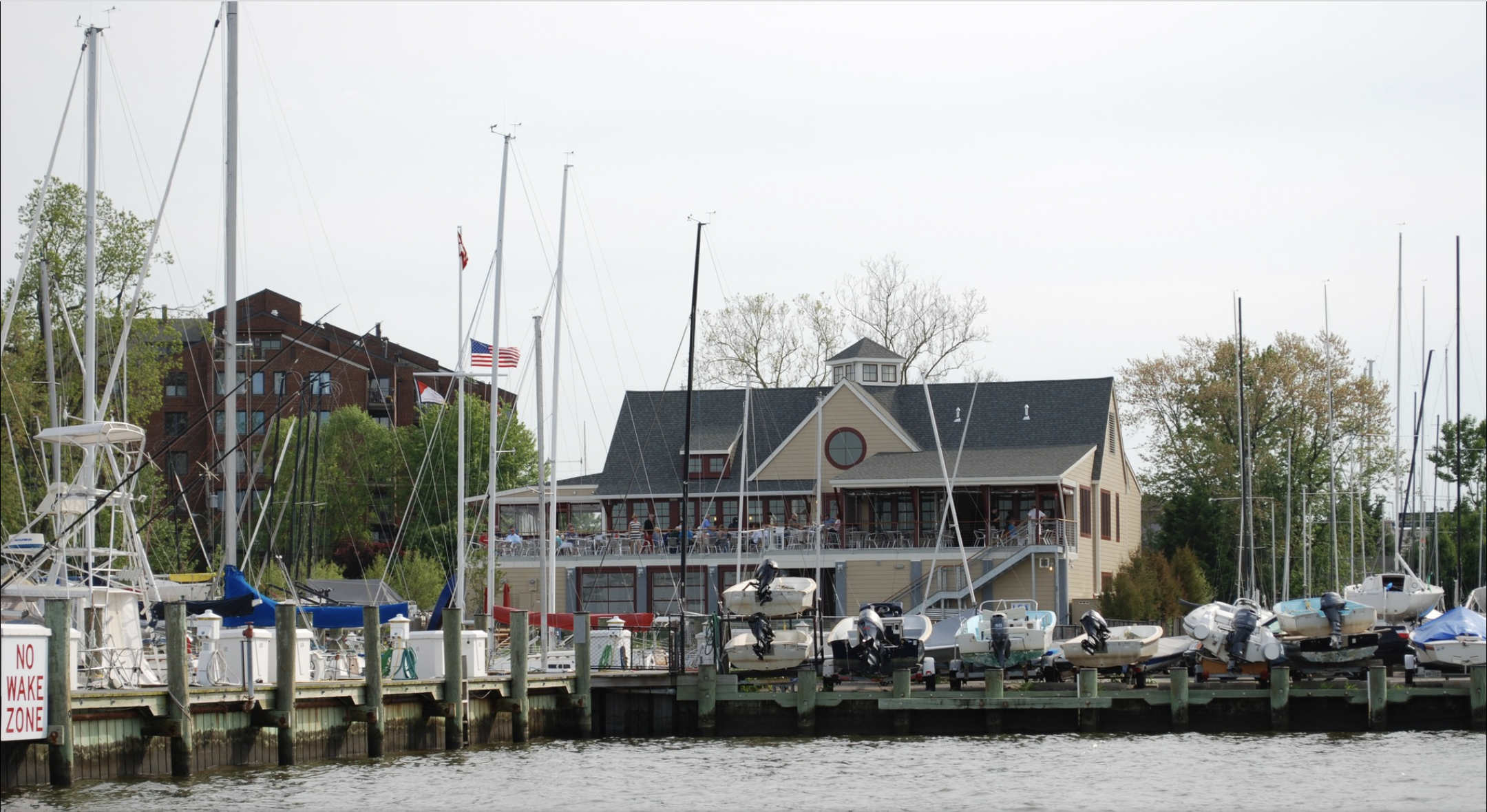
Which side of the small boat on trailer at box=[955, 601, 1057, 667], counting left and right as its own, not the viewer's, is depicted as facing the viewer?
back

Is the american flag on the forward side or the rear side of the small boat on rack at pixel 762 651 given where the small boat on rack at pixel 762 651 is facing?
on the forward side

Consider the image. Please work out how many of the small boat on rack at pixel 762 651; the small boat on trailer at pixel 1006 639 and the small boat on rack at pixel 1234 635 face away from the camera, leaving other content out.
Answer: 3

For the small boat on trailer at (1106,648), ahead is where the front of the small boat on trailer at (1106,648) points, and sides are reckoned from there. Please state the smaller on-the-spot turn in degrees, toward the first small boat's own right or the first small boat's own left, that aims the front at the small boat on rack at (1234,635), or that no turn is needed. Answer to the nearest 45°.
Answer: approximately 45° to the first small boat's own right

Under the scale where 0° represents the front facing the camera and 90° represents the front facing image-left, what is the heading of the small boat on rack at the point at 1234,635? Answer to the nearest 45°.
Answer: approximately 180°

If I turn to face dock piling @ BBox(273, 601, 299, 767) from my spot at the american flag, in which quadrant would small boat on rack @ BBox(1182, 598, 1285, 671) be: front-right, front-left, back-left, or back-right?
front-left

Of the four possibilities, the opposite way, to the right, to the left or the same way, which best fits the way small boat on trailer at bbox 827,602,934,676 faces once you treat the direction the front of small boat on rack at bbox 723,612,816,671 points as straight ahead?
the same way

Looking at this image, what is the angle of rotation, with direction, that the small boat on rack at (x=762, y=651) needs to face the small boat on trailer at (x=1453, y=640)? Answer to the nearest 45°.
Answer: approximately 90° to its right

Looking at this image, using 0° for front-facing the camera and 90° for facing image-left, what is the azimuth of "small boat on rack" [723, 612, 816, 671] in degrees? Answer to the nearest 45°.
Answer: approximately 180°

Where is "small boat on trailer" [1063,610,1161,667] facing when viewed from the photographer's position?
facing away from the viewer and to the right of the viewer

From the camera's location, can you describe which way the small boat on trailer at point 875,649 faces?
facing away from the viewer

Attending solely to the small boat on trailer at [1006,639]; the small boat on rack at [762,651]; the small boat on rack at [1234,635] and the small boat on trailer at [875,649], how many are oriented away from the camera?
4

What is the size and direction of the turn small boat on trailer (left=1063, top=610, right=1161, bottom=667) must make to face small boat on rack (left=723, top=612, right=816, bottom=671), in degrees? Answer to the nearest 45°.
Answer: approximately 135° to its left

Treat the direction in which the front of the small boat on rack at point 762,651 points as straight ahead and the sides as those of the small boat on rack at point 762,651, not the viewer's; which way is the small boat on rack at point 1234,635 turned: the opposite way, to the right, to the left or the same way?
the same way
